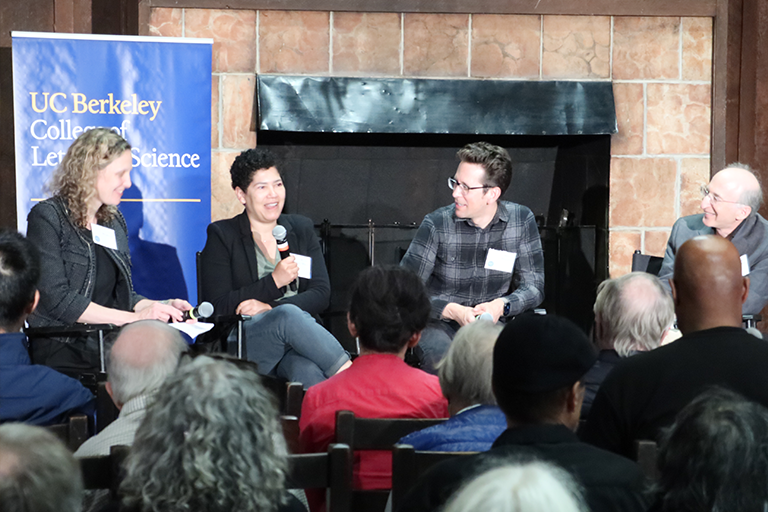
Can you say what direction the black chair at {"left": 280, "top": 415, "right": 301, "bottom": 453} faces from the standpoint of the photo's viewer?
facing away from the viewer

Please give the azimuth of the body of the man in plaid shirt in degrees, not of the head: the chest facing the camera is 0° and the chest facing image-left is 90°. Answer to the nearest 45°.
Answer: approximately 45°

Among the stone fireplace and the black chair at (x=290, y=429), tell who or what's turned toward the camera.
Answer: the stone fireplace

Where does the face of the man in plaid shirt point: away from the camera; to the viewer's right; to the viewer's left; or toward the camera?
to the viewer's left

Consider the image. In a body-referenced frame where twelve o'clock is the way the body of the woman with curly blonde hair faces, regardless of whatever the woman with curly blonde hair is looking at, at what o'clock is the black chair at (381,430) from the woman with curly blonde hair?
The black chair is roughly at 1 o'clock from the woman with curly blonde hair.

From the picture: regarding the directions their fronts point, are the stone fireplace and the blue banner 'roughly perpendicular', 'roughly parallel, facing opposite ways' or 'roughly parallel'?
roughly parallel

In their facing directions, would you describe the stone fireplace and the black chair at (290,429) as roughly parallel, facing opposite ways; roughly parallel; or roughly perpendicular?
roughly parallel, facing opposite ways

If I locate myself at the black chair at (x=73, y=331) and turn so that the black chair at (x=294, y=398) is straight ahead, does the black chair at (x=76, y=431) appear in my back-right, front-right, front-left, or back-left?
front-right

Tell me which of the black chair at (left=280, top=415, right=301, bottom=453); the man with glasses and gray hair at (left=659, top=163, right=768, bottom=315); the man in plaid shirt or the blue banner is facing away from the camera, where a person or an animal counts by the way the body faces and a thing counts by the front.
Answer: the black chair

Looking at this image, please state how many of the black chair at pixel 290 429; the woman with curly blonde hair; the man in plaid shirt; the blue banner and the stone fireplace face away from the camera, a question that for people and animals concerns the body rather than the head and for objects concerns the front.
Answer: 1

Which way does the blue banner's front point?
toward the camera

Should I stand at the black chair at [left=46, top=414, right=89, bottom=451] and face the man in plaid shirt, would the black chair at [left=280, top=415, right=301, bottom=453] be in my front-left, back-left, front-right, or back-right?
front-right

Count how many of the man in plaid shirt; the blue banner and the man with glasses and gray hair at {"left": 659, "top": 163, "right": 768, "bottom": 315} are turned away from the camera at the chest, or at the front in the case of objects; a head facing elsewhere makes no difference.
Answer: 0

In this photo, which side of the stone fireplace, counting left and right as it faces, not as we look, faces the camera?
front

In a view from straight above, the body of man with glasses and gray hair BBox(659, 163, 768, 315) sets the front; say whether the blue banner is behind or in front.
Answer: in front

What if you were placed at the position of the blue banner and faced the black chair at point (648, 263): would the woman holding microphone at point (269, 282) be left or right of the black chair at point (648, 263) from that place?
right

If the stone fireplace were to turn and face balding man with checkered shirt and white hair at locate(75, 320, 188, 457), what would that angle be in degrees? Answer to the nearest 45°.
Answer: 0° — it already faces them
